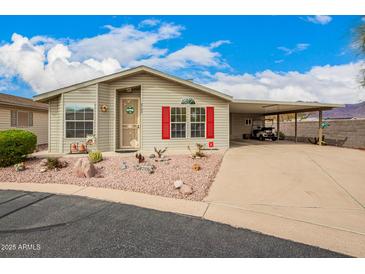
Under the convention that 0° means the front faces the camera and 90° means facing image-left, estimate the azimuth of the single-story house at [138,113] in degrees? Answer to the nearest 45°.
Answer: approximately 0°

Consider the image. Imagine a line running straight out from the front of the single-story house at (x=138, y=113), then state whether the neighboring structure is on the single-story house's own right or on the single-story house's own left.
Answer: on the single-story house's own right

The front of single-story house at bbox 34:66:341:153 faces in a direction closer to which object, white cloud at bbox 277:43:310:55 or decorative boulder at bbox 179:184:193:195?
the decorative boulder

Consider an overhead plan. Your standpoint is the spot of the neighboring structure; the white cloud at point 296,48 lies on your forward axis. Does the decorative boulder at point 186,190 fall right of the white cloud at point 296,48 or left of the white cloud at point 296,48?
right

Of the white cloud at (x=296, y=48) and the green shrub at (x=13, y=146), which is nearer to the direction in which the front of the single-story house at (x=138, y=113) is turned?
the green shrub

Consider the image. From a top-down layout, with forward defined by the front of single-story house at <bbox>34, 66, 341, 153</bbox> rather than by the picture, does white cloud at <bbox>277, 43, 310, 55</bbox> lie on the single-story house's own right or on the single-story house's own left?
on the single-story house's own left

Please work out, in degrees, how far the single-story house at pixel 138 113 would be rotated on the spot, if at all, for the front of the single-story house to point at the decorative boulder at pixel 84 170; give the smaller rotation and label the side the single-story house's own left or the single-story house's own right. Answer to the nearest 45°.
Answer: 0° — it already faces it

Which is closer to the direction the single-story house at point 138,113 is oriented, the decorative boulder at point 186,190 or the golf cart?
the decorative boulder
